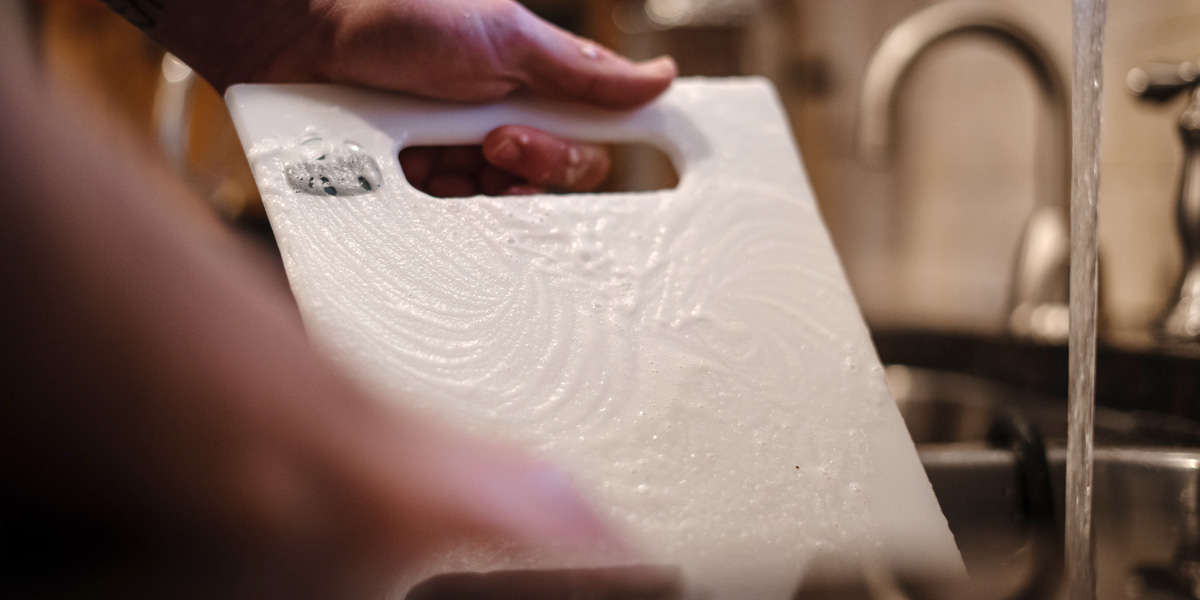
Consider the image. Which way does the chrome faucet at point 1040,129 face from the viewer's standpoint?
to the viewer's left

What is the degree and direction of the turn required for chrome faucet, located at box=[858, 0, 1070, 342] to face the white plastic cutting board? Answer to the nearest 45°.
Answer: approximately 90° to its left

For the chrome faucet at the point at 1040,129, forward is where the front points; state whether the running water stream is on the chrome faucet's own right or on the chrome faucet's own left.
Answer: on the chrome faucet's own left
